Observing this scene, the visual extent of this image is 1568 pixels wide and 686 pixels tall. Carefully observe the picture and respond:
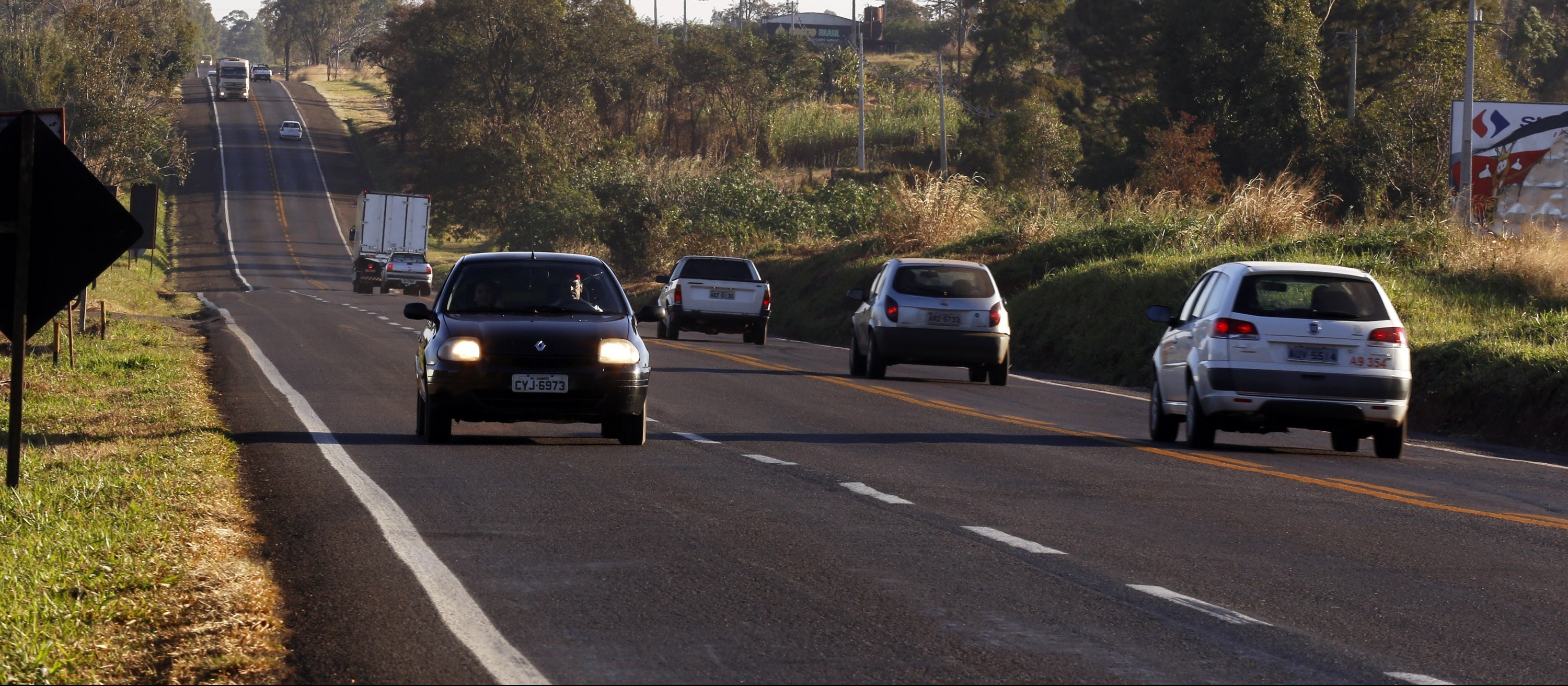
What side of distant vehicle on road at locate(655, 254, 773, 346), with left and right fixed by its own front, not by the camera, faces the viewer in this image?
back

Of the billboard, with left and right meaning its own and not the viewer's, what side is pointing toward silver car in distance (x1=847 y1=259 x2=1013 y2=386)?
front

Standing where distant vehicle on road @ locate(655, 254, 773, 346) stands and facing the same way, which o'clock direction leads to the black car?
The black car is roughly at 6 o'clock from the distant vehicle on road.

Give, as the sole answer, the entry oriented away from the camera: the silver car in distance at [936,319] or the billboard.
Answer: the silver car in distance

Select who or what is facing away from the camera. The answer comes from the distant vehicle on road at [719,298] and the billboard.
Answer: the distant vehicle on road

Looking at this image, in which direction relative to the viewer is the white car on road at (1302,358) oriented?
away from the camera

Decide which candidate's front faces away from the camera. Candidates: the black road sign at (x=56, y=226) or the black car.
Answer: the black road sign

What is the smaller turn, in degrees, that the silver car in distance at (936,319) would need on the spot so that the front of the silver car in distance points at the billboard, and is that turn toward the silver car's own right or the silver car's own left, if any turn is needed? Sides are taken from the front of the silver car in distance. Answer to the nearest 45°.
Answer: approximately 45° to the silver car's own right

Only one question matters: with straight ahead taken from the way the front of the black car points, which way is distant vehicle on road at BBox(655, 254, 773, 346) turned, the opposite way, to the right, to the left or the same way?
the opposite way

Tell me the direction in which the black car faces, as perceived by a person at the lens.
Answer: facing the viewer

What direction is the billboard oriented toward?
toward the camera

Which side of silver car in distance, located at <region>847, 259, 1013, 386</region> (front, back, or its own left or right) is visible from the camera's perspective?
back

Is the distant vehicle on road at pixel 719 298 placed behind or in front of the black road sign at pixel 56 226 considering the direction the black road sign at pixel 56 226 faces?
in front

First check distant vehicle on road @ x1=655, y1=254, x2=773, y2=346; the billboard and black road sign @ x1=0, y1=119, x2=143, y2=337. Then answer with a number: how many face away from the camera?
2

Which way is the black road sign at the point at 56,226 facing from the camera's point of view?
away from the camera

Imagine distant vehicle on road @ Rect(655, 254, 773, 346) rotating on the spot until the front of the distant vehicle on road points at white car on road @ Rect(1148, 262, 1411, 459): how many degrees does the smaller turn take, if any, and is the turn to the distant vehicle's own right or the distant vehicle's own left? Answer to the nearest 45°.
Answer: approximately 180°

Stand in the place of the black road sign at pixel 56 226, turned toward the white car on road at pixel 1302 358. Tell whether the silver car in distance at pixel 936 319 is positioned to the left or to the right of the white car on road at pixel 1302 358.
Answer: left
